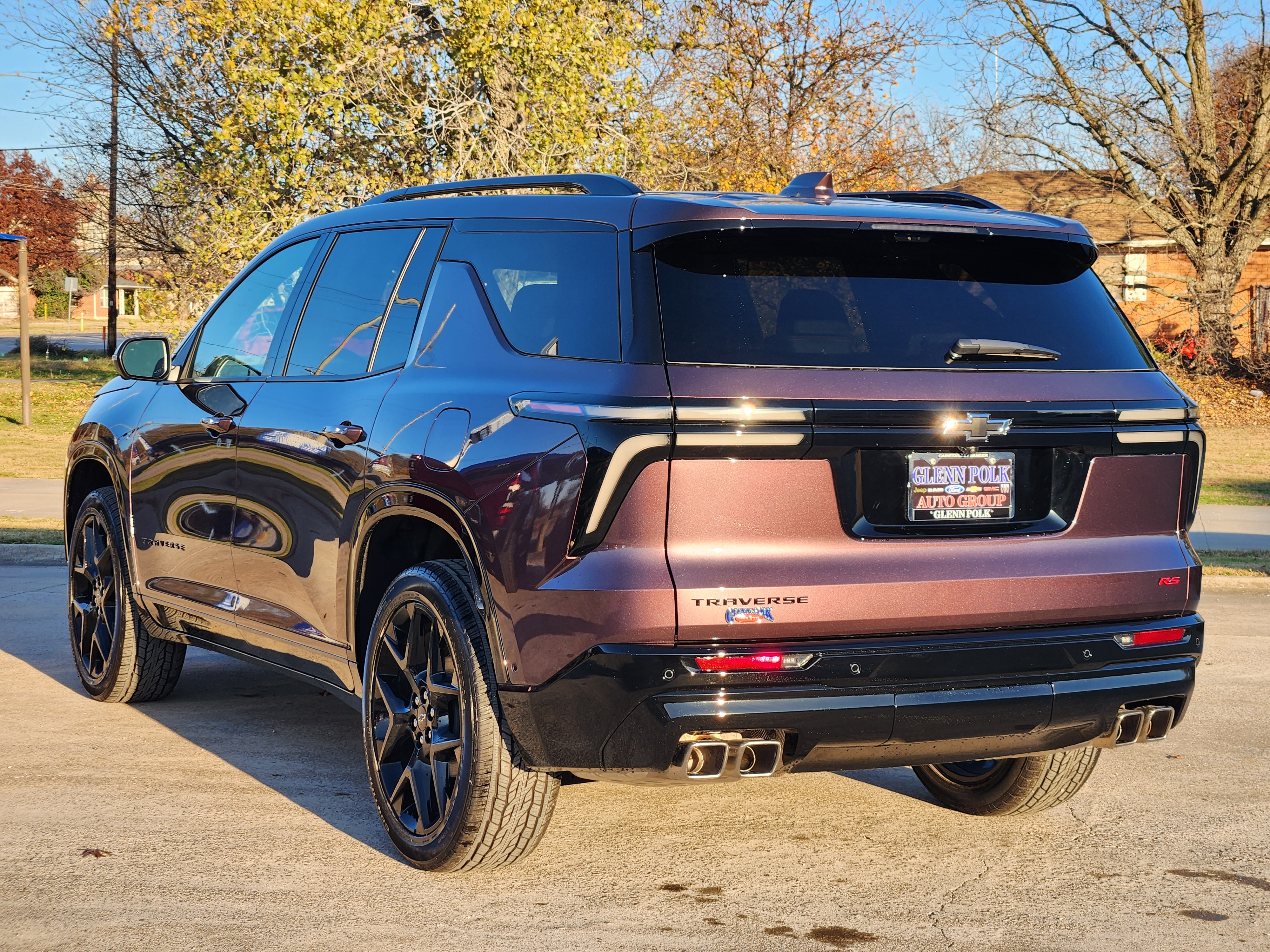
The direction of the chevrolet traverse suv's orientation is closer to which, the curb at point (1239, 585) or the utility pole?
the utility pole

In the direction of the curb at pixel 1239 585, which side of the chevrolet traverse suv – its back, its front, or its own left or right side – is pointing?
right

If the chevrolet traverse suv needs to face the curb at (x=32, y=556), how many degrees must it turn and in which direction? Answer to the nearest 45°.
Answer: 0° — it already faces it

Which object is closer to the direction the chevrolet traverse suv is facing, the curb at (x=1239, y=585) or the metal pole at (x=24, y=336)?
the metal pole

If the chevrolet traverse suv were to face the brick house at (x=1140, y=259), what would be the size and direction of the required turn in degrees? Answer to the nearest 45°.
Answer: approximately 45° to its right

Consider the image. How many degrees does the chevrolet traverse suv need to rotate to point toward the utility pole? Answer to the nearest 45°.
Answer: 0° — it already faces it

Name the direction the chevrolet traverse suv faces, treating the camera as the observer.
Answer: facing away from the viewer and to the left of the viewer

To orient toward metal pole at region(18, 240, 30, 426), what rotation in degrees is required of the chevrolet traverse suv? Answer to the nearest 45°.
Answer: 0° — it already faces it
